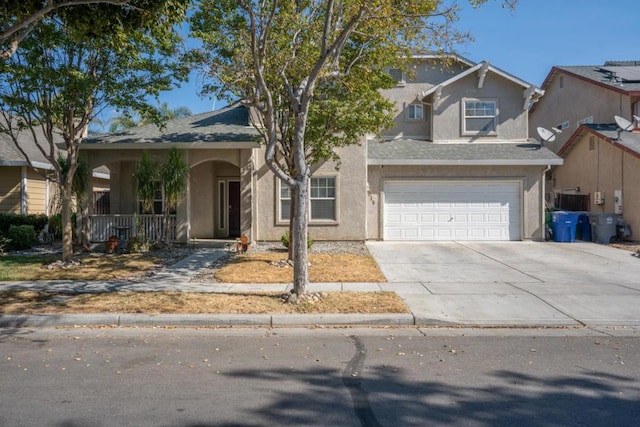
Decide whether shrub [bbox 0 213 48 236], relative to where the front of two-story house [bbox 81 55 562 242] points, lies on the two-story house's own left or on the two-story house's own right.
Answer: on the two-story house's own right

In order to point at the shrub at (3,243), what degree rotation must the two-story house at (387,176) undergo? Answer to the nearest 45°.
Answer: approximately 90° to its right

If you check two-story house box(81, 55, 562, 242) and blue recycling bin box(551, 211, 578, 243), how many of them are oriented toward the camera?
2

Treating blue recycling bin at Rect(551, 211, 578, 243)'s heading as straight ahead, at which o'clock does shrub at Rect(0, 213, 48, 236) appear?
The shrub is roughly at 2 o'clock from the blue recycling bin.

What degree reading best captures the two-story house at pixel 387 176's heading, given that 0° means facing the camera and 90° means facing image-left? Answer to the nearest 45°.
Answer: approximately 0°

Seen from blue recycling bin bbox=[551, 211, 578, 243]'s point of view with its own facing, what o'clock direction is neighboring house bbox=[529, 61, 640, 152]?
The neighboring house is roughly at 6 o'clock from the blue recycling bin.

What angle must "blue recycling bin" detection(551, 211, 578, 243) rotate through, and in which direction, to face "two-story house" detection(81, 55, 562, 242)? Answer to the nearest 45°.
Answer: approximately 45° to its right

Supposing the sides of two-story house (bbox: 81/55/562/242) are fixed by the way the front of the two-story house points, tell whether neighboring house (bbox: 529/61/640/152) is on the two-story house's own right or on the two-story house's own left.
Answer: on the two-story house's own left

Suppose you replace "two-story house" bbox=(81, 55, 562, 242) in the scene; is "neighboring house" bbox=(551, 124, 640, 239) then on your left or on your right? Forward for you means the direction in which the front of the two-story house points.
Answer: on your left

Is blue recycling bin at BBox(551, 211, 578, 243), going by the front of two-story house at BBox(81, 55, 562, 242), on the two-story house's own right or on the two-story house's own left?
on the two-story house's own left

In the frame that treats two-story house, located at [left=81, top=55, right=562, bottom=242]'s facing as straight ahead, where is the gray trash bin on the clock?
The gray trash bin is roughly at 9 o'clock from the two-story house.
